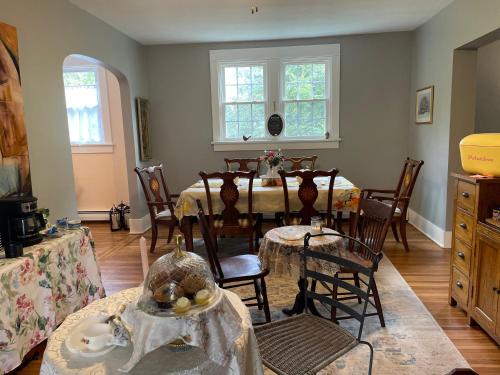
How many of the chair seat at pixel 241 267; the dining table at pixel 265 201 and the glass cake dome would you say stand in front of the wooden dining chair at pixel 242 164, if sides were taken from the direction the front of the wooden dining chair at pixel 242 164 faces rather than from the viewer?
3

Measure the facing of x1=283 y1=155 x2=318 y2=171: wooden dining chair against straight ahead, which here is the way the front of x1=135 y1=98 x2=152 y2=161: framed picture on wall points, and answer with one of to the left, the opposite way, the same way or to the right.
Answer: to the right

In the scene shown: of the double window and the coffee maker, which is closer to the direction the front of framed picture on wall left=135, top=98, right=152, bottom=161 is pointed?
the double window

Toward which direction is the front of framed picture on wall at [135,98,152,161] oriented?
to the viewer's right

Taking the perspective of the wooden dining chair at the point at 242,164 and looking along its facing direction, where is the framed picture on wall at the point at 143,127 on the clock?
The framed picture on wall is roughly at 3 o'clock from the wooden dining chair.

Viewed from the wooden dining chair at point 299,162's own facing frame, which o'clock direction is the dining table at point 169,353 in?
The dining table is roughly at 12 o'clock from the wooden dining chair.

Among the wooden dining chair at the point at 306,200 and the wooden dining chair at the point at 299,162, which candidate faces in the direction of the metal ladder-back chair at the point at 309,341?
the wooden dining chair at the point at 299,162

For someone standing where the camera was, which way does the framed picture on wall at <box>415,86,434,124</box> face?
facing the viewer and to the left of the viewer

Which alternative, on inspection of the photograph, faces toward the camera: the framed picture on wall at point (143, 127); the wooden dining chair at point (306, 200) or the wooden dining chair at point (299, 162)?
the wooden dining chair at point (299, 162)

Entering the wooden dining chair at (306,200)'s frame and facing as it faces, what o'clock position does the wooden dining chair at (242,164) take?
the wooden dining chair at (242,164) is roughly at 11 o'clock from the wooden dining chair at (306,200).

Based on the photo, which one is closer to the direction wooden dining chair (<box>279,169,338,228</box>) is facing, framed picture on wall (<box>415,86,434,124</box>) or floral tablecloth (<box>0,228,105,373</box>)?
the framed picture on wall

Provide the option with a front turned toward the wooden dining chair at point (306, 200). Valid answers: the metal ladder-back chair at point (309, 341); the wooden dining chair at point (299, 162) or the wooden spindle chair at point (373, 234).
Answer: the wooden dining chair at point (299, 162)

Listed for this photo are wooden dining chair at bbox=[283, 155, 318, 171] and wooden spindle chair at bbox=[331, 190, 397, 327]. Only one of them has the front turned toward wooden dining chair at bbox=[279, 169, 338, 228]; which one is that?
wooden dining chair at bbox=[283, 155, 318, 171]

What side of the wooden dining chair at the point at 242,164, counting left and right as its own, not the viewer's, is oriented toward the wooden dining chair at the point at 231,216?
front

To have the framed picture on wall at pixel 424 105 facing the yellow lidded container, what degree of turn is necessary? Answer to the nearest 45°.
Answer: approximately 45° to its left
